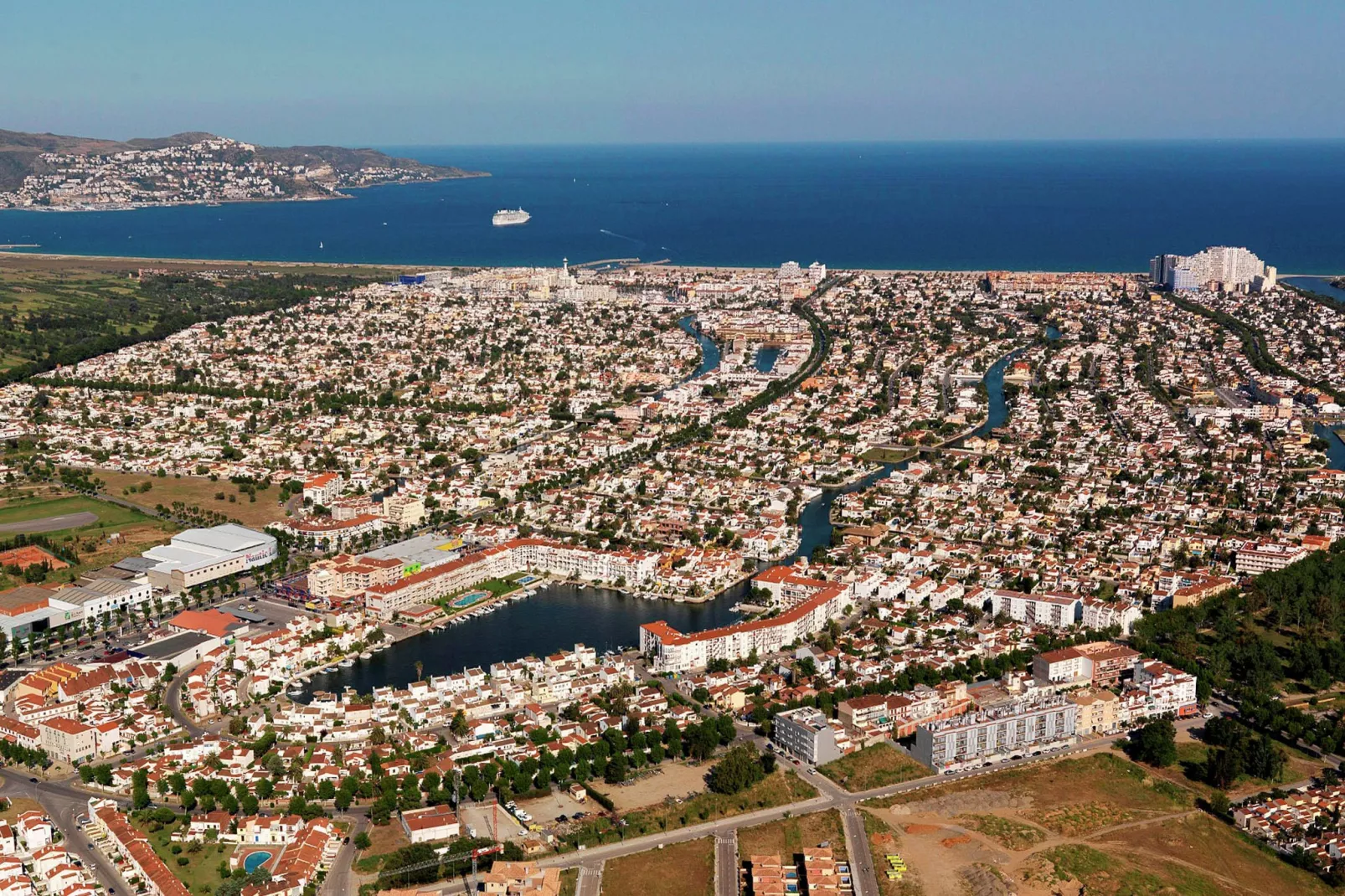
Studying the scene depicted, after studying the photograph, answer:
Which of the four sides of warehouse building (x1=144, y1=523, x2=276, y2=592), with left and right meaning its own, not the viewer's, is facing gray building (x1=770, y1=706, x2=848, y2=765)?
front

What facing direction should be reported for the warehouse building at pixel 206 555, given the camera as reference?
facing the viewer and to the right of the viewer

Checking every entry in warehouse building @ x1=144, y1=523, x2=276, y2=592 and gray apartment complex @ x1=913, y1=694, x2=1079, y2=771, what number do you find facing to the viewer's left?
0

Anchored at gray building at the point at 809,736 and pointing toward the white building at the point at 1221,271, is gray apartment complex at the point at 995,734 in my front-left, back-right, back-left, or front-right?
front-right

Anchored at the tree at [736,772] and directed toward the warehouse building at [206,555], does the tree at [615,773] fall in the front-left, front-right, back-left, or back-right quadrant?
front-left

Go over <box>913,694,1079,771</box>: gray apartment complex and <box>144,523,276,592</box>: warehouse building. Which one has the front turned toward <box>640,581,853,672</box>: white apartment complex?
the warehouse building

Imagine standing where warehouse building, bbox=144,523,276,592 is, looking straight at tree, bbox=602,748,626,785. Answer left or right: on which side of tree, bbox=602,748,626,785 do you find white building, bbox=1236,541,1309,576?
left

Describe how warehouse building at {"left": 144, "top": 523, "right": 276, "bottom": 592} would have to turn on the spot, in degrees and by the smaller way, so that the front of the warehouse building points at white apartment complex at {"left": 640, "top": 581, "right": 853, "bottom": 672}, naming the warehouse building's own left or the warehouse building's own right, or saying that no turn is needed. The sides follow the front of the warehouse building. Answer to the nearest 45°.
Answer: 0° — it already faces it

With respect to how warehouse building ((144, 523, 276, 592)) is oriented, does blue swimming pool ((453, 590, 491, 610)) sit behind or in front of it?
in front
